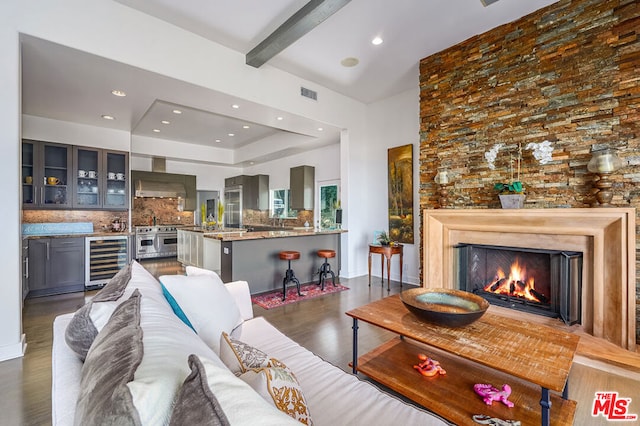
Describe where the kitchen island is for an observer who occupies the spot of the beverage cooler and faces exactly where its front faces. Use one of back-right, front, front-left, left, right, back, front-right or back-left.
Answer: front-left

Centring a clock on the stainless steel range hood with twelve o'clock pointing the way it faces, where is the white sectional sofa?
The white sectional sofa is roughly at 12 o'clock from the stainless steel range hood.

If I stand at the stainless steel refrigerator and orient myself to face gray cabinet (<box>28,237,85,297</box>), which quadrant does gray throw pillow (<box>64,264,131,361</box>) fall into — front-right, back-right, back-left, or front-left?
front-left

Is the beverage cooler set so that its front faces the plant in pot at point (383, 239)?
no

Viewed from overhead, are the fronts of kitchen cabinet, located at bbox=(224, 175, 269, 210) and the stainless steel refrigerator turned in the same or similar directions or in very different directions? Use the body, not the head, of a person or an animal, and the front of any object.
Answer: same or similar directions

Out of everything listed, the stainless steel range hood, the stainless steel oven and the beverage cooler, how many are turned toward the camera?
3

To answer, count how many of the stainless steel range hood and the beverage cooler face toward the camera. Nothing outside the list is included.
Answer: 2

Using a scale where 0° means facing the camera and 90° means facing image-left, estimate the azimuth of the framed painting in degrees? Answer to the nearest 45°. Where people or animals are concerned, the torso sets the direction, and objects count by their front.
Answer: approximately 45°

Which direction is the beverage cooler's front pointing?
toward the camera

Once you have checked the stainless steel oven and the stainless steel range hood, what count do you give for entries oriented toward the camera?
2

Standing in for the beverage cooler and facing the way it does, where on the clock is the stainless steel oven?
The stainless steel oven is roughly at 7 o'clock from the beverage cooler.

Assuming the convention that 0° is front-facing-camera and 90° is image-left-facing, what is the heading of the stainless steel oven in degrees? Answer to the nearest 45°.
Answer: approximately 0°

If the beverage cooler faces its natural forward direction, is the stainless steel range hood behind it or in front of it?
behind

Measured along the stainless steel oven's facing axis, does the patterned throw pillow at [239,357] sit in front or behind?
in front

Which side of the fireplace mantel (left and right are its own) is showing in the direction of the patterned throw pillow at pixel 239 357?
front

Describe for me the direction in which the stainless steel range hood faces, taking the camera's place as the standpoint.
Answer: facing the viewer

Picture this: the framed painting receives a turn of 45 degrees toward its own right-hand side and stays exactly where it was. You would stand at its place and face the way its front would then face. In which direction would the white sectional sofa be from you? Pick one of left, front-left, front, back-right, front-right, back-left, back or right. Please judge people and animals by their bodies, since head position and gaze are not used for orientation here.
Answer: left

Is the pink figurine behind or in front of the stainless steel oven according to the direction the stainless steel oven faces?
in front
